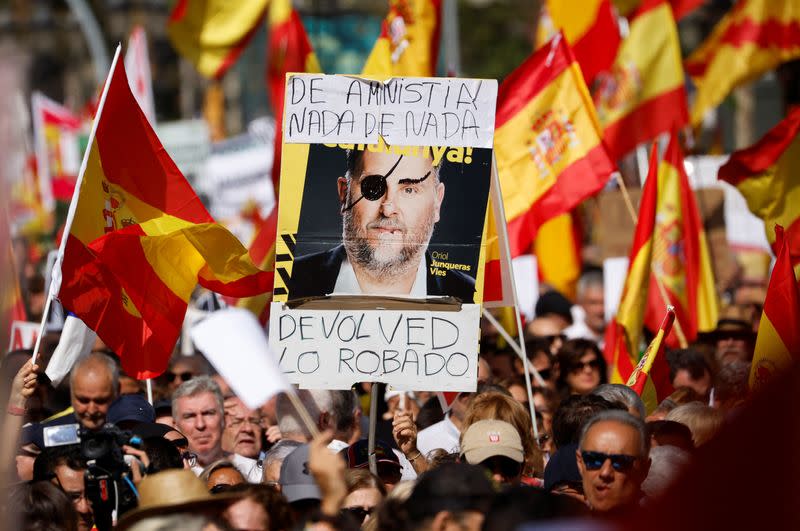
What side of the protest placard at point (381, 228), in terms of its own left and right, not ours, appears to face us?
front

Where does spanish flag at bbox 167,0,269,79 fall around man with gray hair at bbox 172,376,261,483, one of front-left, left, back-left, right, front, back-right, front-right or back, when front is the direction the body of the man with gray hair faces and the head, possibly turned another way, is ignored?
back

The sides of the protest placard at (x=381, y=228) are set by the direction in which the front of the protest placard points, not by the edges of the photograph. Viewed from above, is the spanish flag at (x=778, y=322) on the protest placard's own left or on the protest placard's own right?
on the protest placard's own left

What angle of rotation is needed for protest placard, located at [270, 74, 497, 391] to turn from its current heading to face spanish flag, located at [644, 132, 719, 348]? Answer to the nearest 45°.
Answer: approximately 135° to its left

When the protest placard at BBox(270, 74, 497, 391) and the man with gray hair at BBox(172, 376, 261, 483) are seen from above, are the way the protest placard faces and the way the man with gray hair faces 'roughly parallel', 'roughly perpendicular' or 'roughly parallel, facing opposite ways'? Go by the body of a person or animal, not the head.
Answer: roughly parallel

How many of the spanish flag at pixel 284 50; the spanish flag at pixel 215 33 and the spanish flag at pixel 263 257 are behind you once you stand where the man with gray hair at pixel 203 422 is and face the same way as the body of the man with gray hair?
3

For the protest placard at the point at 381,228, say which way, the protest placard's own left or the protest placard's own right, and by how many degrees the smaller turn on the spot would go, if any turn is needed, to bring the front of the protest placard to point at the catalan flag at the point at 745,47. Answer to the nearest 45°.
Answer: approximately 135° to the protest placard's own left

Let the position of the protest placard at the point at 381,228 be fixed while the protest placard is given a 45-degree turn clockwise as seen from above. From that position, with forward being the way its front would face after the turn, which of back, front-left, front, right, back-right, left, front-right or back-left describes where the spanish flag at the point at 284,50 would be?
back-right

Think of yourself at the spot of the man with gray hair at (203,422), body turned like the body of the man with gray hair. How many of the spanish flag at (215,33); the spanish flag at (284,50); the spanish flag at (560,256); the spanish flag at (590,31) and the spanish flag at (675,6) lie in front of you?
0

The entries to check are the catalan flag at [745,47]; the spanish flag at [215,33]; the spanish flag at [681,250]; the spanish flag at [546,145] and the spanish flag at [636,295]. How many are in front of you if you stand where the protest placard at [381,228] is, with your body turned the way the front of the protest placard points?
0

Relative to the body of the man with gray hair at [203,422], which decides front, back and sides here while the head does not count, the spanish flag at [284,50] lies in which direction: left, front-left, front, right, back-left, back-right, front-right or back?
back

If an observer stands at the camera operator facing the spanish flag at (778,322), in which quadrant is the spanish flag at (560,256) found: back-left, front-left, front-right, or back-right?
front-left

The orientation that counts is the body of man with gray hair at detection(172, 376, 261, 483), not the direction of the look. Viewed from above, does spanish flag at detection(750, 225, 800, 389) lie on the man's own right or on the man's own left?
on the man's own left

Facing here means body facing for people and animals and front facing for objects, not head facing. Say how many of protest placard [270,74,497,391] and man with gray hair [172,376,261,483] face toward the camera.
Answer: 2
